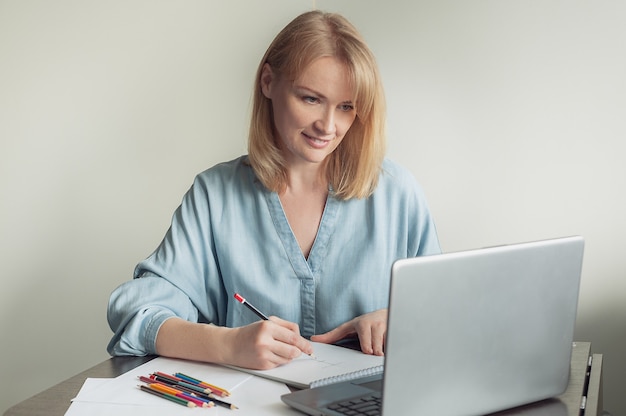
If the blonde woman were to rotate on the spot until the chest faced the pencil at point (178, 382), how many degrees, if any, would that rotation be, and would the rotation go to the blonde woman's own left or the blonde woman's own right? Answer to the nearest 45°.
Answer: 0° — they already face it

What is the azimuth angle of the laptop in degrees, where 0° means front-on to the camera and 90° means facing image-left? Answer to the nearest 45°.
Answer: approximately 135°

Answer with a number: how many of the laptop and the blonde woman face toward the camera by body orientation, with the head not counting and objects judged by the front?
1

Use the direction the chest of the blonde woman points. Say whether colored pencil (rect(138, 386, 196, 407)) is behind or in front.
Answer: in front

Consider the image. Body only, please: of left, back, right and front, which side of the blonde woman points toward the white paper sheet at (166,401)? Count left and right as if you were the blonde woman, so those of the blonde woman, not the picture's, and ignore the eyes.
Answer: front

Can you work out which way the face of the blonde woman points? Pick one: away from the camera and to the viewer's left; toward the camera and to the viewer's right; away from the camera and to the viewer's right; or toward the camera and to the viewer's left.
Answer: toward the camera and to the viewer's right

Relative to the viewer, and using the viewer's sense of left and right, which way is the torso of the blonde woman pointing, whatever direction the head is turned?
facing the viewer

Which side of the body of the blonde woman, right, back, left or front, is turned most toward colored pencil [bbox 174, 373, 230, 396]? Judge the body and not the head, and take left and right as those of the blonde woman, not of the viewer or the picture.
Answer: front

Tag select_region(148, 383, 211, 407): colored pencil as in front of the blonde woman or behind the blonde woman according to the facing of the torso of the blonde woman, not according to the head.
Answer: in front
